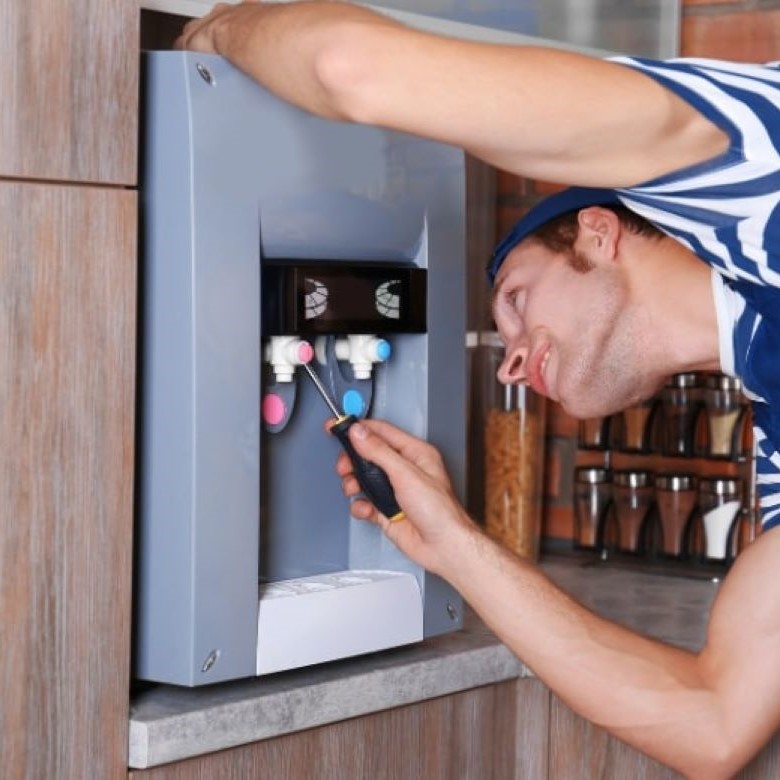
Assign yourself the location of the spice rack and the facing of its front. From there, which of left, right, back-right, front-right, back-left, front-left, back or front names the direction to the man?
front-left

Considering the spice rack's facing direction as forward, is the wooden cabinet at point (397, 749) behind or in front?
in front

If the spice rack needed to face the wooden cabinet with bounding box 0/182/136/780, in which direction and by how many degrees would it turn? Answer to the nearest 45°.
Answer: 0° — it already faces it

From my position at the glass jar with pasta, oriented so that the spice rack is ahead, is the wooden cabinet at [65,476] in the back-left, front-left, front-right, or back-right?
back-right

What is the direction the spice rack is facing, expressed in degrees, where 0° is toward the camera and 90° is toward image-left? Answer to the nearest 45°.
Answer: approximately 45°

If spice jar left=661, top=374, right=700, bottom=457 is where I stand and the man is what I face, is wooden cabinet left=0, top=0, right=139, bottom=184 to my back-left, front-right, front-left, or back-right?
front-right
